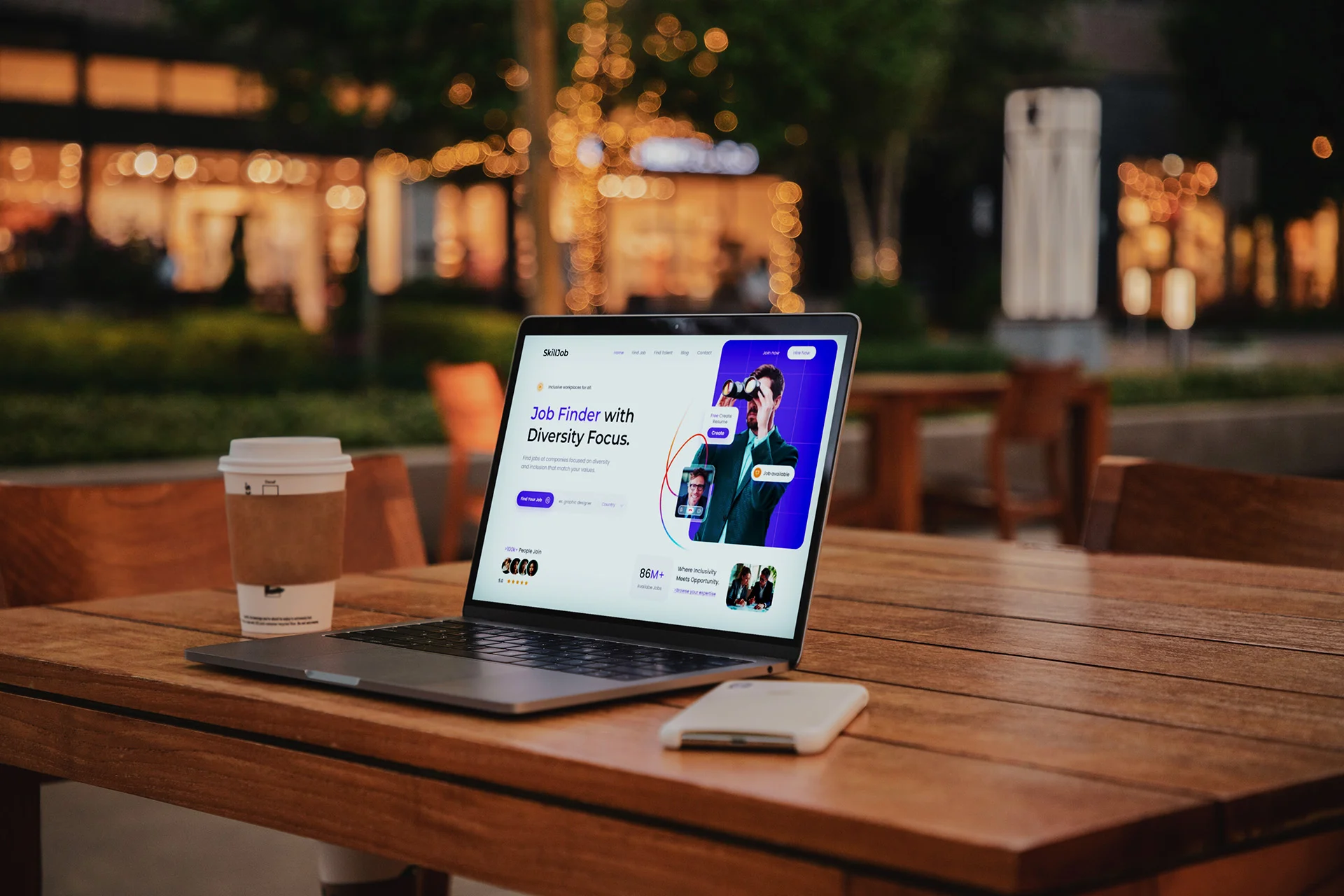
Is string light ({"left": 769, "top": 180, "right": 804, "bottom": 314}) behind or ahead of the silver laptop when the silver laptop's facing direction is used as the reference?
behind

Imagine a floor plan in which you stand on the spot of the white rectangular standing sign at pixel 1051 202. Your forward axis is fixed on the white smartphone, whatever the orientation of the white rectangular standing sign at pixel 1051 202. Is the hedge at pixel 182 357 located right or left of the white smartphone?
right

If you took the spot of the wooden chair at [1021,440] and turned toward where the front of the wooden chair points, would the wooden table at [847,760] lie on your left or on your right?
on your left

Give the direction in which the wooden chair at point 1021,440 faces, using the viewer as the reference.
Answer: facing away from the viewer and to the left of the viewer

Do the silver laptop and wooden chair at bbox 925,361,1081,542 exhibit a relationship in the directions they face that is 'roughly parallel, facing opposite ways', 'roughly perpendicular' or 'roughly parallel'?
roughly perpendicular

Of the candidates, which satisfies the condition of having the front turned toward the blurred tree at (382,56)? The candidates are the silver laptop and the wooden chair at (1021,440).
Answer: the wooden chair

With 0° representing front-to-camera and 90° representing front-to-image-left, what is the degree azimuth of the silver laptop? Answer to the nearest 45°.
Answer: approximately 45°

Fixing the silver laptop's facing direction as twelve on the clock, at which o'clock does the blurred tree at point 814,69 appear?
The blurred tree is roughly at 5 o'clock from the silver laptop.

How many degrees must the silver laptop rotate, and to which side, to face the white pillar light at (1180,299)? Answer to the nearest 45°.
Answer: approximately 180°

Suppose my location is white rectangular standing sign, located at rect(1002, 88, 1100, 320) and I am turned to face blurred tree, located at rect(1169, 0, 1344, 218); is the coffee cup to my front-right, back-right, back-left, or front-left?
back-right
